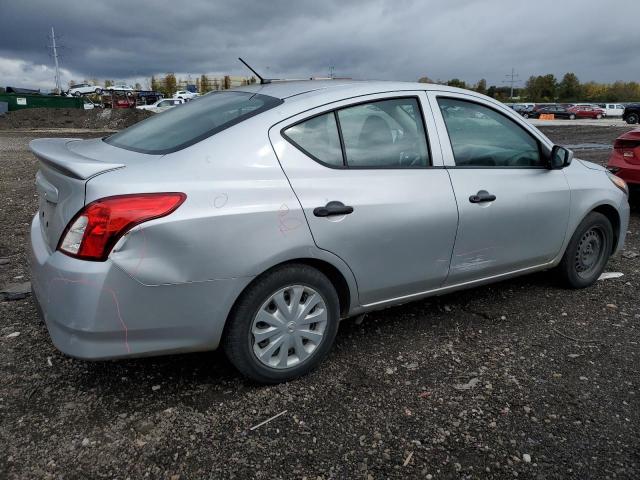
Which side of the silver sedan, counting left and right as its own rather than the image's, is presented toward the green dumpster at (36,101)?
left

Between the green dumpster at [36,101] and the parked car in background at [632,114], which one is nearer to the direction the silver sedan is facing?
the parked car in background

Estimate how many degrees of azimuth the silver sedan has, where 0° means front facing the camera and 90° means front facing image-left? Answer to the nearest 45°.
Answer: approximately 225°

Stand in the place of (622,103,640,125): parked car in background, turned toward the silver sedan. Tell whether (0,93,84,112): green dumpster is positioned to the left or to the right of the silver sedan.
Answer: right

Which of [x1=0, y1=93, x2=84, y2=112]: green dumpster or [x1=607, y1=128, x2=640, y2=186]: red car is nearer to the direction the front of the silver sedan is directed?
the red car

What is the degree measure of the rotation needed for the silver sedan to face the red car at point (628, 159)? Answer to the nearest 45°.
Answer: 0° — it already faces it
